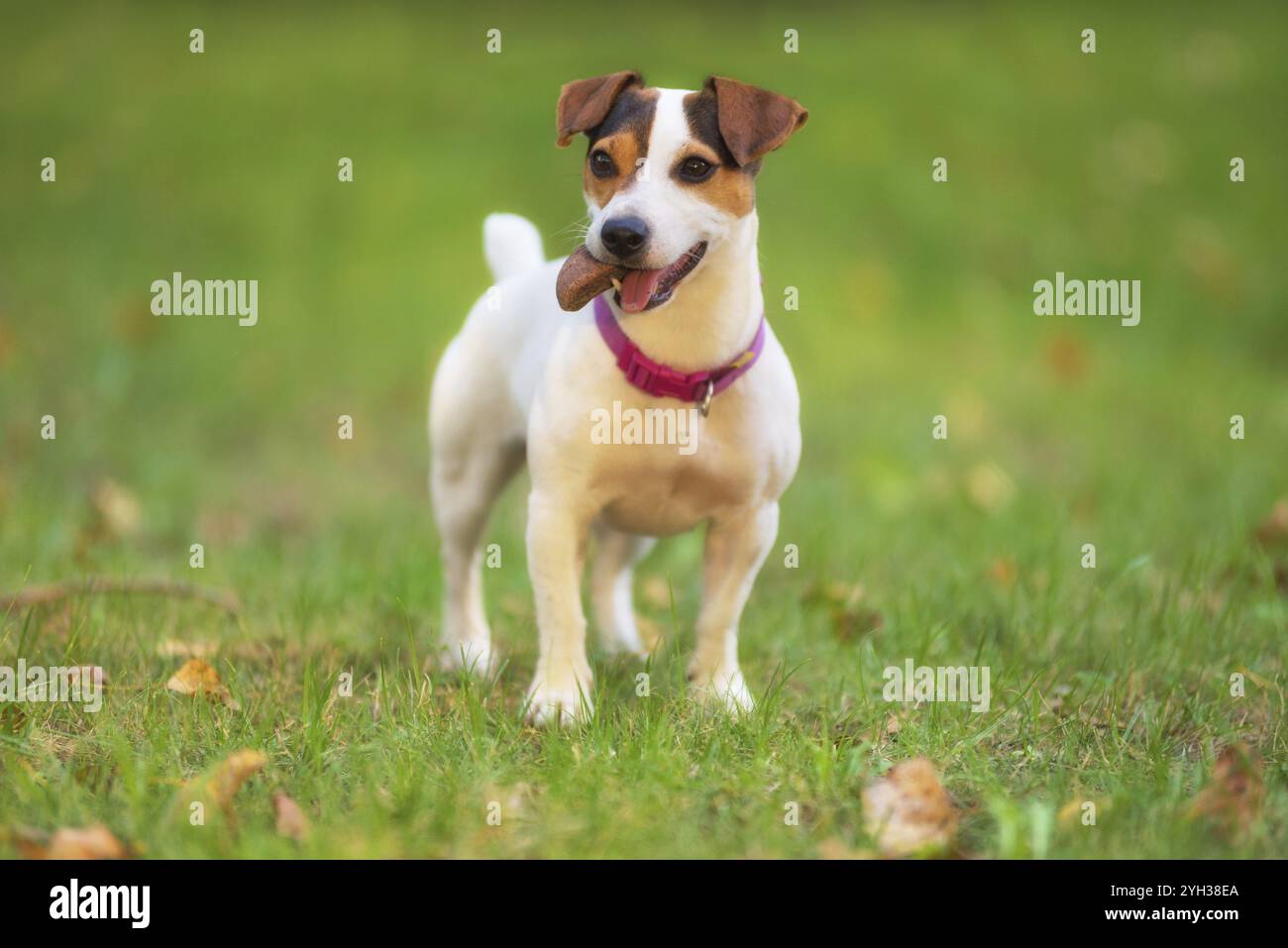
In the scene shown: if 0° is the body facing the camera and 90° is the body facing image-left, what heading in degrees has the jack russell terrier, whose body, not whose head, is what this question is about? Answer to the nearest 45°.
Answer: approximately 315°

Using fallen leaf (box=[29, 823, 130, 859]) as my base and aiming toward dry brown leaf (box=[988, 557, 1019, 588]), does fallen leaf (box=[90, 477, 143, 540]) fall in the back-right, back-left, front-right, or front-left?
front-left

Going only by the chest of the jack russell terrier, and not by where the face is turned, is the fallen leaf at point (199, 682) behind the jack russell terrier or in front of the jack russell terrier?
behind

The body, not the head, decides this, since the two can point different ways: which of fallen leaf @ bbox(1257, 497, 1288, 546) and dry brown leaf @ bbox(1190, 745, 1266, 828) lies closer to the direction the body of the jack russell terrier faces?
the dry brown leaf

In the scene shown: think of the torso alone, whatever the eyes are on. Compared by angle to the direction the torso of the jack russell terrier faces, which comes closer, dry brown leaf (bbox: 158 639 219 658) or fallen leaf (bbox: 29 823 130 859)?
the fallen leaf

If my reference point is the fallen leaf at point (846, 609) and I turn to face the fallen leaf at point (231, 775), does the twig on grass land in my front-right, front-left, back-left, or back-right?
front-right

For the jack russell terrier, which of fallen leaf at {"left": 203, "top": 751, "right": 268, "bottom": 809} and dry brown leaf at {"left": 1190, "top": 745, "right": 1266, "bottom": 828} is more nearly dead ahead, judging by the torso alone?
the dry brown leaf

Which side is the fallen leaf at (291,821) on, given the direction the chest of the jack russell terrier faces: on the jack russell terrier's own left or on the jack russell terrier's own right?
on the jack russell terrier's own right

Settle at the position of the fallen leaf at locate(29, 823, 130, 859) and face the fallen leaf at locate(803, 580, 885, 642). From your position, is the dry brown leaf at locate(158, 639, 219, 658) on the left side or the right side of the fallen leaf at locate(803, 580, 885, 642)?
left

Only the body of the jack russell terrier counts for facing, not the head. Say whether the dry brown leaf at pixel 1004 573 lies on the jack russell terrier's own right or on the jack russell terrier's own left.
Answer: on the jack russell terrier's own left

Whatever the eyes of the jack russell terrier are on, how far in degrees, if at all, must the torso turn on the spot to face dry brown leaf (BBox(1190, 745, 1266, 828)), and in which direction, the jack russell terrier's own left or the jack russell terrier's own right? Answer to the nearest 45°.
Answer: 0° — it already faces it

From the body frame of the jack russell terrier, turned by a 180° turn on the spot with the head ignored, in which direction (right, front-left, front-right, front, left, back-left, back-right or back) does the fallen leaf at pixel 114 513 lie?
front
